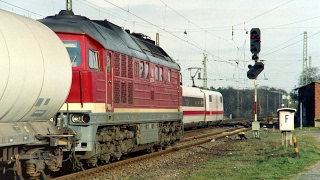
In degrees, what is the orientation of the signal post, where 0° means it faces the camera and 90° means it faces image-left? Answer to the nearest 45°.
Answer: approximately 0°

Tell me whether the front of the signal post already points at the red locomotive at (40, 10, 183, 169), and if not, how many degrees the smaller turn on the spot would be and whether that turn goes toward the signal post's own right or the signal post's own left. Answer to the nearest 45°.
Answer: approximately 45° to the signal post's own right

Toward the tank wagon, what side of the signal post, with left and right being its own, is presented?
front

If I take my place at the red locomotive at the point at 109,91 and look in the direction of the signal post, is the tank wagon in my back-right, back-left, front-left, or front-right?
back-right
